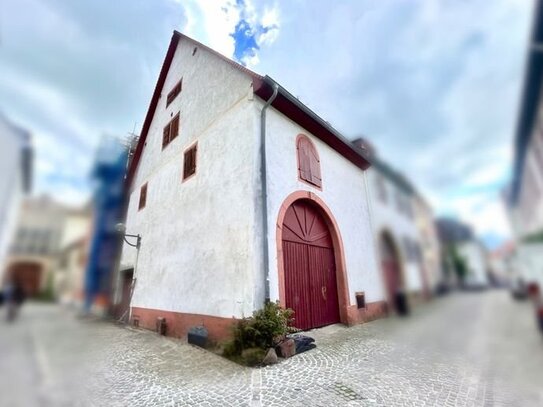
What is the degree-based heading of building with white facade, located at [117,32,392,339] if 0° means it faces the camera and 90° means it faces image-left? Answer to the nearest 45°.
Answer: approximately 315°

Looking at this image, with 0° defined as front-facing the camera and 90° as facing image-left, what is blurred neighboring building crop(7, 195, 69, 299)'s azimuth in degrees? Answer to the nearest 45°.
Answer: approximately 0°

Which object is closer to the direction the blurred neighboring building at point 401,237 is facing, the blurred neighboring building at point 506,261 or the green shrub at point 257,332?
the blurred neighboring building

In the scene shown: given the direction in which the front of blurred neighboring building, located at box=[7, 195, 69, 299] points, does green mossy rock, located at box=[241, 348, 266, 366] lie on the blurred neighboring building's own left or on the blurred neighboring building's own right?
on the blurred neighboring building's own left
